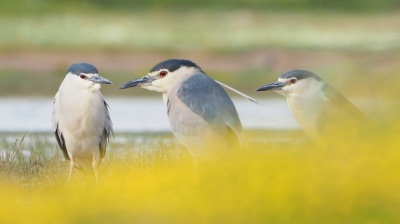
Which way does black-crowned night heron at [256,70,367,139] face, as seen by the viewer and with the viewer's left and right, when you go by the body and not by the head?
facing to the left of the viewer

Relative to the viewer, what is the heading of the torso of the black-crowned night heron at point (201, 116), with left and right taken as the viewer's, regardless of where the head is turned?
facing to the left of the viewer

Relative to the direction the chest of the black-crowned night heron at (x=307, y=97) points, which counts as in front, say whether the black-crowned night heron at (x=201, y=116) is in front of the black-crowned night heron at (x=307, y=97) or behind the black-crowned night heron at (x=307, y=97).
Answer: in front

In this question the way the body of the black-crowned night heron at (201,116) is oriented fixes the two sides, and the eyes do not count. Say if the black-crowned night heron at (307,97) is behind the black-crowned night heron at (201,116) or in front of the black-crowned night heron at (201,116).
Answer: behind

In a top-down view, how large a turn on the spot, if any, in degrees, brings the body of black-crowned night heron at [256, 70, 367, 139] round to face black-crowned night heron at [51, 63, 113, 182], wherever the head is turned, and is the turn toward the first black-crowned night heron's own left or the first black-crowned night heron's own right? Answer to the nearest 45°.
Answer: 0° — it already faces it

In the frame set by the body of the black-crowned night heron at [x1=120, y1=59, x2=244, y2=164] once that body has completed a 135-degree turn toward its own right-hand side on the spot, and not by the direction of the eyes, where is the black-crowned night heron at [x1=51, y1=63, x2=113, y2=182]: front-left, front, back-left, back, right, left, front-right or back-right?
left

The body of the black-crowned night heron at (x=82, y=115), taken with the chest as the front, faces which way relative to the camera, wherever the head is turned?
toward the camera

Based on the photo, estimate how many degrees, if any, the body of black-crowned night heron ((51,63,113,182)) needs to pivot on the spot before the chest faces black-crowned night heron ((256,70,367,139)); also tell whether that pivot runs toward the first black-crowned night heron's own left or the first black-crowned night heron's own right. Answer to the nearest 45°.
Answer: approximately 45° to the first black-crowned night heron's own left
